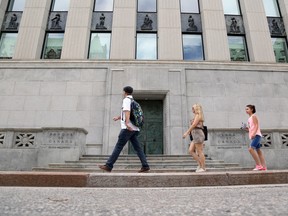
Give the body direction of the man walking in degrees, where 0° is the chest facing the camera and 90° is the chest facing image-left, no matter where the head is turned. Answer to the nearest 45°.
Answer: approximately 90°

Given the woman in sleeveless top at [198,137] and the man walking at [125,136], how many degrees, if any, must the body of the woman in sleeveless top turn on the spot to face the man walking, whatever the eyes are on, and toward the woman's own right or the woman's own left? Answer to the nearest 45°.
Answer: approximately 45° to the woman's own left

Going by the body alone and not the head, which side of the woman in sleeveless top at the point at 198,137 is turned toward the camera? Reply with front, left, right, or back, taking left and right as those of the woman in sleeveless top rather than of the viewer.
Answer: left

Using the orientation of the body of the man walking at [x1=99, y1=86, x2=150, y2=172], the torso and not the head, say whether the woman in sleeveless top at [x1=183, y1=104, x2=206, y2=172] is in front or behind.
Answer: behind

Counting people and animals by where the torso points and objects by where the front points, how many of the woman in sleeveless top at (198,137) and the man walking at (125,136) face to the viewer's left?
2
